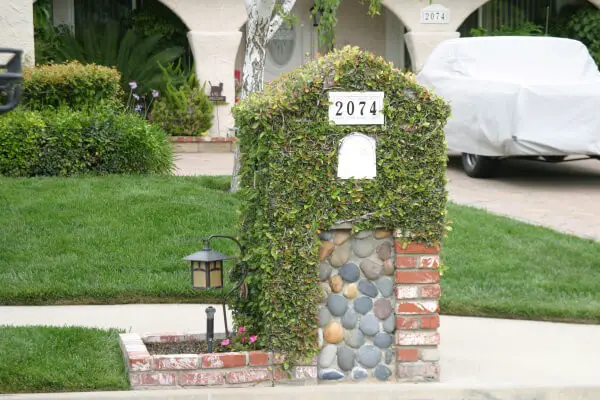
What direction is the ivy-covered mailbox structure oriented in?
toward the camera

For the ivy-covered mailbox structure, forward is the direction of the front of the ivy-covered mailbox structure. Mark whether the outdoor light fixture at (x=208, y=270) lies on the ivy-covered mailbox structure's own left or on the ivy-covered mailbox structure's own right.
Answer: on the ivy-covered mailbox structure's own right

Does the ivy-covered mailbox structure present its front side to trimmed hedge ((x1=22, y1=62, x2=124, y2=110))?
no

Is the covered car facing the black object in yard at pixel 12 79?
no

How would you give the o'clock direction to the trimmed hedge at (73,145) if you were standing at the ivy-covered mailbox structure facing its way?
The trimmed hedge is roughly at 5 o'clock from the ivy-covered mailbox structure.

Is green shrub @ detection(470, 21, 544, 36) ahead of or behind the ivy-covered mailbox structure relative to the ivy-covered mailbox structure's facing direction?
behind

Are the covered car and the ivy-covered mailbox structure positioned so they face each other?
no

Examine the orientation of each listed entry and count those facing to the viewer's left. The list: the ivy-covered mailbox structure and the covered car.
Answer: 0

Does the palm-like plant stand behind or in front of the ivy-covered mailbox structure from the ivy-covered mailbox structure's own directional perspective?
behind

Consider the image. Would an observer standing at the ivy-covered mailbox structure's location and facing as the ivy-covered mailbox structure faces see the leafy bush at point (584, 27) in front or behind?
behind

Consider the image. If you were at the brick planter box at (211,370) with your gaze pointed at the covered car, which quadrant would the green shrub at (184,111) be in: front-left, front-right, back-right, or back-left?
front-left

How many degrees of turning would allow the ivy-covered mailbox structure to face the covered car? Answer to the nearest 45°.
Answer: approximately 180°
